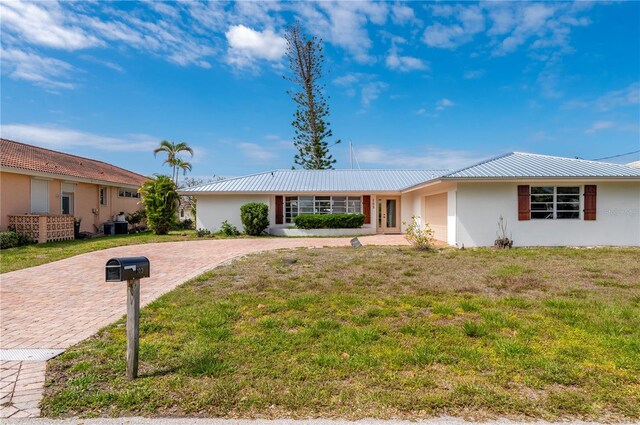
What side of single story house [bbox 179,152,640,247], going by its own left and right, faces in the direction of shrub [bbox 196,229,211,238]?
right

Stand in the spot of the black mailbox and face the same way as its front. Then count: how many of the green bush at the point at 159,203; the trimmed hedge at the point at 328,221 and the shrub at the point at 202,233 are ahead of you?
0

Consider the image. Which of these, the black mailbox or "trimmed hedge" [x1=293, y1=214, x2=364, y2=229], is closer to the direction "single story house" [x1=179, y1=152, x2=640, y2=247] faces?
the black mailbox

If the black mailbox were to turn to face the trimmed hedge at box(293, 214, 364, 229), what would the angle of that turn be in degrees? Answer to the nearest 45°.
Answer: approximately 180°

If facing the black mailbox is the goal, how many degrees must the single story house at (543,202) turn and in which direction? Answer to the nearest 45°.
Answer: approximately 45° to its right

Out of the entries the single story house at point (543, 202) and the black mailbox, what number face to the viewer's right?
0

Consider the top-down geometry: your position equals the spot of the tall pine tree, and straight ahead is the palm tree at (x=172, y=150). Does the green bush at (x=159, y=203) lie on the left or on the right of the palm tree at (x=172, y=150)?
left

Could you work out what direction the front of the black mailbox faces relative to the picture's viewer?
facing the viewer and to the left of the viewer

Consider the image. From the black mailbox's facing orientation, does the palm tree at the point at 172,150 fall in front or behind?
behind

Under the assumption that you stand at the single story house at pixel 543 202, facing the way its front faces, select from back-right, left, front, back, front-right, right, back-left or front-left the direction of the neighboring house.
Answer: right

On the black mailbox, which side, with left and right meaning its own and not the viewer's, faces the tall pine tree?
back

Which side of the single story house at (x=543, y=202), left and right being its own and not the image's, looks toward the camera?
front

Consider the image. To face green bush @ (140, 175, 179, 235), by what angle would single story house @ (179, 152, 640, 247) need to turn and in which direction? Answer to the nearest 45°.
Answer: approximately 90° to its right

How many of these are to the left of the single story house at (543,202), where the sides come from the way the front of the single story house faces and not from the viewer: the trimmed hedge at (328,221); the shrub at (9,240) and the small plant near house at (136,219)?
0
